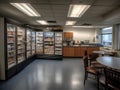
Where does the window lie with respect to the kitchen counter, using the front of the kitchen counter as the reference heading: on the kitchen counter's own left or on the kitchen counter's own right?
on the kitchen counter's own left

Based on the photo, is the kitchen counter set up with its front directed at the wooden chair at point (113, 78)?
yes

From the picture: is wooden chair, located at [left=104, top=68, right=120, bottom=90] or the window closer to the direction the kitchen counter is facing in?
the wooden chair

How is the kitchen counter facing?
toward the camera
